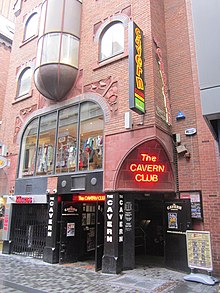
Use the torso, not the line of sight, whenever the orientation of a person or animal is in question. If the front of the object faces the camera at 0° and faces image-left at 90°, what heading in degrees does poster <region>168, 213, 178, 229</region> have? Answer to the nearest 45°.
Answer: approximately 0°

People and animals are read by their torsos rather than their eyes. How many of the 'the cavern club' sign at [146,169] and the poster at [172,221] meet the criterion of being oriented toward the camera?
2

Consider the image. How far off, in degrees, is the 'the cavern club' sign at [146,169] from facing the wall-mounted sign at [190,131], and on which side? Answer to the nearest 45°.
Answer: approximately 90° to its left
